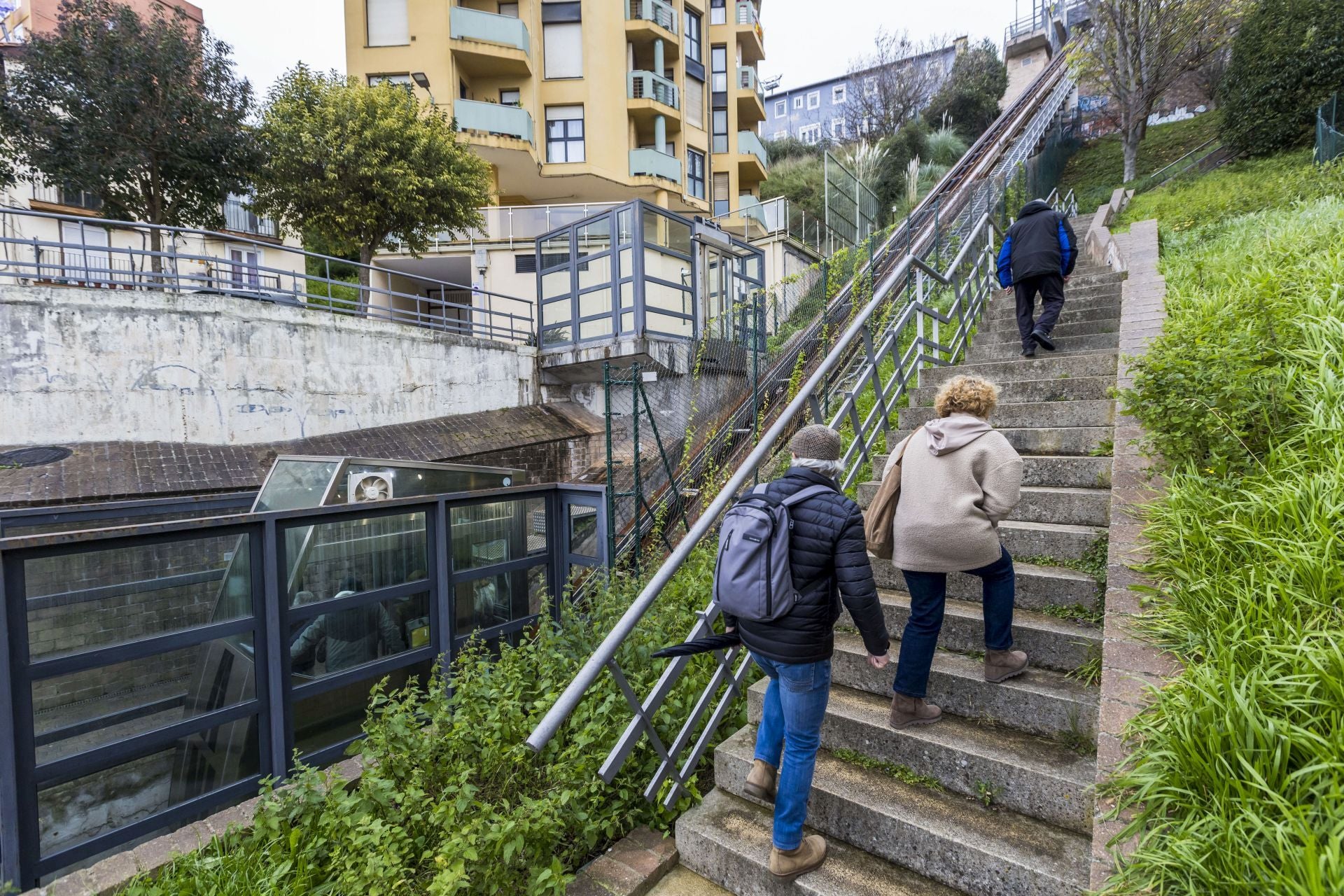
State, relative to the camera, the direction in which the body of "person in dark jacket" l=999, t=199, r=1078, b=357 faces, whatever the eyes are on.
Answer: away from the camera

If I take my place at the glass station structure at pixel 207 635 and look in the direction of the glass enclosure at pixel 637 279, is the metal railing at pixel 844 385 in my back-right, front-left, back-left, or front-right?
front-right

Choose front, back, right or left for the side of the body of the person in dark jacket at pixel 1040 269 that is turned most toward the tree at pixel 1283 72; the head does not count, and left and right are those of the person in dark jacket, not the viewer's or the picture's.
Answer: front

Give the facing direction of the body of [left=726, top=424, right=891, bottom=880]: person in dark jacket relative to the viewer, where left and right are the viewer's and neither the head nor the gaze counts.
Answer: facing away from the viewer and to the right of the viewer

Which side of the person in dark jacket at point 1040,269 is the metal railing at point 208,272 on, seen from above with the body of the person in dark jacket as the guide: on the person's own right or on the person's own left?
on the person's own left

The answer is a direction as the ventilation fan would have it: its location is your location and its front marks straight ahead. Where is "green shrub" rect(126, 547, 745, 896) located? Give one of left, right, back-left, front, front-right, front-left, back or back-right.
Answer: front

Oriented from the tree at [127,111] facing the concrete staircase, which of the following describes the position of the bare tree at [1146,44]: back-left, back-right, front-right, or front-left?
front-left

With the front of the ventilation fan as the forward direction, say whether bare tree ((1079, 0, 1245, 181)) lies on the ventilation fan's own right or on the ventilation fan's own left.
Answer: on the ventilation fan's own left

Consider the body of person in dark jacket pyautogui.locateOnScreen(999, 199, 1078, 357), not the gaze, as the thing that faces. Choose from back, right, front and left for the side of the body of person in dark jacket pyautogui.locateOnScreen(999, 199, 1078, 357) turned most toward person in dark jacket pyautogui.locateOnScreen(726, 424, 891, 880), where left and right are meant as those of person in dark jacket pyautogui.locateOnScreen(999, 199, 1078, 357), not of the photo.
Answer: back

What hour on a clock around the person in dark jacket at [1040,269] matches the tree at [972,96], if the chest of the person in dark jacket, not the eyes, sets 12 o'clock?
The tree is roughly at 12 o'clock from the person in dark jacket.

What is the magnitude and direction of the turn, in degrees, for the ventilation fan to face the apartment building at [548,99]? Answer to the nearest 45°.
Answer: approximately 180°

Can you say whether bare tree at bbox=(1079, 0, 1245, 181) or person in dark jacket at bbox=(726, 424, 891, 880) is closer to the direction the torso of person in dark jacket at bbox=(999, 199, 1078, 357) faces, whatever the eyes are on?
the bare tree

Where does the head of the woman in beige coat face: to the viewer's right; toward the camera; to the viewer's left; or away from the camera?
away from the camera

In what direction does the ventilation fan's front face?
toward the camera

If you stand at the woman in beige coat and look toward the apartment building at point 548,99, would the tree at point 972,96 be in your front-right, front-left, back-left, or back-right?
front-right

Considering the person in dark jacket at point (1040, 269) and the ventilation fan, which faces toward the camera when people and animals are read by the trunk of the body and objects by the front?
the ventilation fan

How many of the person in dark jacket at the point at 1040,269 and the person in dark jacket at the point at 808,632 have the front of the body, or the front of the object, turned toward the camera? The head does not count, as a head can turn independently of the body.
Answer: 0
